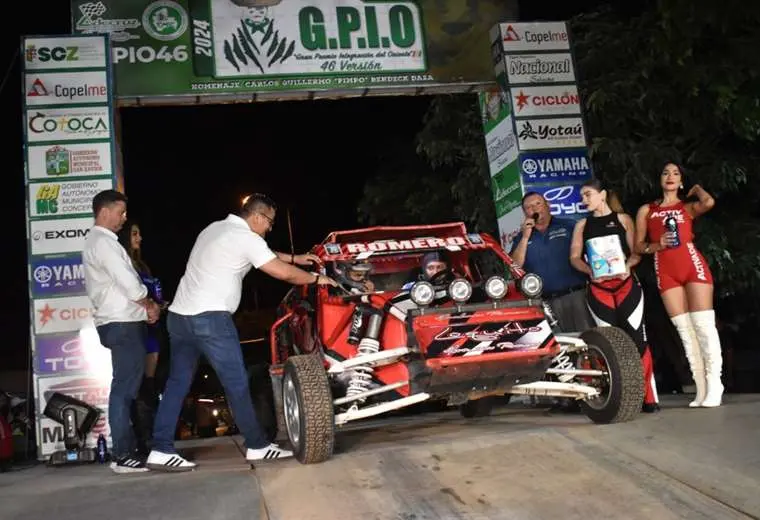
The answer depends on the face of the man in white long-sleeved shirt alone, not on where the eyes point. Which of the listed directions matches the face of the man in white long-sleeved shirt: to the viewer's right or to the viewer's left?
to the viewer's right

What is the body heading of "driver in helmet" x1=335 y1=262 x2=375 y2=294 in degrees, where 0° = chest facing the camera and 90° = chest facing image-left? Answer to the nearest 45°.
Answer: approximately 315°

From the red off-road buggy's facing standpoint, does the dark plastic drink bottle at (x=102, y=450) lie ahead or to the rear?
to the rear

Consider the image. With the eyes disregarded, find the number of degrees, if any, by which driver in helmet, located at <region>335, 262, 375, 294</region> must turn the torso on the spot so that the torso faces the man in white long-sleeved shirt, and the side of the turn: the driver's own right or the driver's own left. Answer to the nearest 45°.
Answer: approximately 135° to the driver's own right

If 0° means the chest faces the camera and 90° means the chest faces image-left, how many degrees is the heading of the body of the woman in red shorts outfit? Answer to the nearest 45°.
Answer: approximately 0°

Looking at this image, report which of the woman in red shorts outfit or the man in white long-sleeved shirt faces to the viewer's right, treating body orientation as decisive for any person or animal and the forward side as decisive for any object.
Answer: the man in white long-sleeved shirt

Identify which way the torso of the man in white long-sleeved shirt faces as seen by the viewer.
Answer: to the viewer's right

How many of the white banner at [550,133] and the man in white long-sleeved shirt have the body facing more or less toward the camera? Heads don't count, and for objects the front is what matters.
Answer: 1
